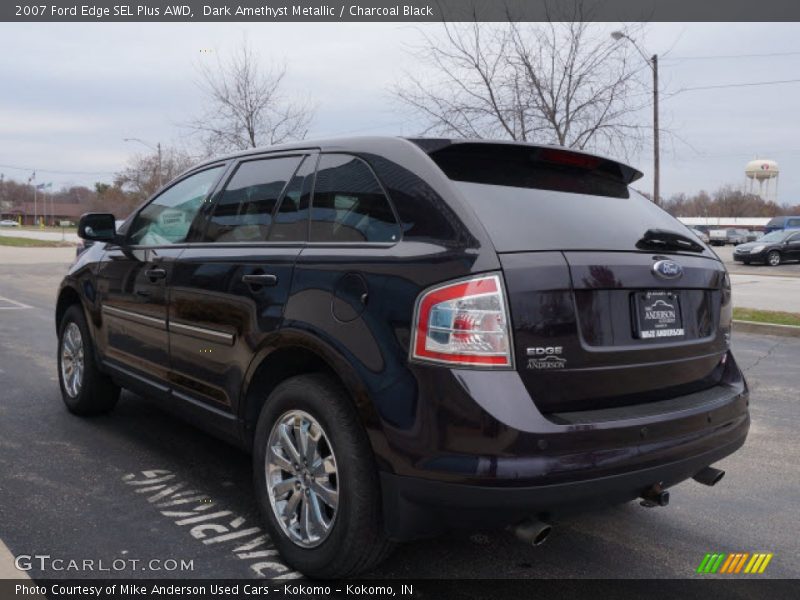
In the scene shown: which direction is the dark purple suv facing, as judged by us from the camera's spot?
facing away from the viewer and to the left of the viewer

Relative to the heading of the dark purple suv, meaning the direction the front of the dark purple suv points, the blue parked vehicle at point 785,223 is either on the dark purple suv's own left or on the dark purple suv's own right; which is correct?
on the dark purple suv's own right

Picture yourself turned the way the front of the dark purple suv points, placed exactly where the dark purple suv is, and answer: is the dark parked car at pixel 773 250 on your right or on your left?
on your right
